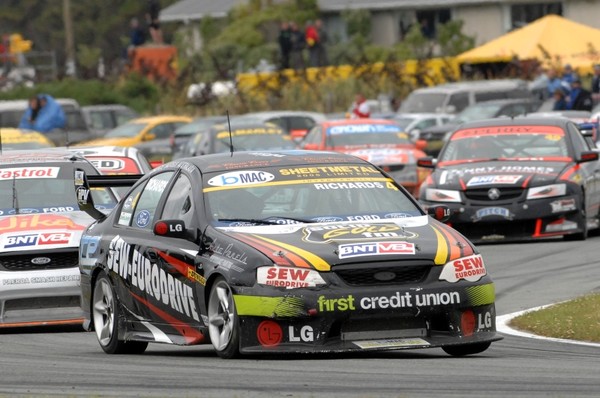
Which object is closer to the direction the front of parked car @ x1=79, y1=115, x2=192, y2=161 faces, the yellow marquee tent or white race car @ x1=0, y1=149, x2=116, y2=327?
the white race car

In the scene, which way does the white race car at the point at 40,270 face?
toward the camera

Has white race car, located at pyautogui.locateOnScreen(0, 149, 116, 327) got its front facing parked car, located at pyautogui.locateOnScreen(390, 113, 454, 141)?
no

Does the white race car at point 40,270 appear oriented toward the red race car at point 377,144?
no

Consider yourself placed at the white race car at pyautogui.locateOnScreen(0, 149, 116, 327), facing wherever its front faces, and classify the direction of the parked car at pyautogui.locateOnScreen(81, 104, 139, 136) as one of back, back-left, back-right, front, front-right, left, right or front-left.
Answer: back

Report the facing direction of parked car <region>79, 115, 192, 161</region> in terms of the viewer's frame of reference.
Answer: facing the viewer and to the left of the viewer

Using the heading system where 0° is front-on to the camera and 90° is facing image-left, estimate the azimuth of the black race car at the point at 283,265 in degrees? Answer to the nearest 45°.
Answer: approximately 315°

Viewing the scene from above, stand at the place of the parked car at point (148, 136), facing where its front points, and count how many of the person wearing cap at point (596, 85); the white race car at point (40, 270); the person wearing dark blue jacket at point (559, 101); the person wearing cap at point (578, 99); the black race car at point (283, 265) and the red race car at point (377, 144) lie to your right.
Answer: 0

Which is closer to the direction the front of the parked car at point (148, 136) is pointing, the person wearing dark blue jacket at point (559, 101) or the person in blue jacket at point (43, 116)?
the person in blue jacket

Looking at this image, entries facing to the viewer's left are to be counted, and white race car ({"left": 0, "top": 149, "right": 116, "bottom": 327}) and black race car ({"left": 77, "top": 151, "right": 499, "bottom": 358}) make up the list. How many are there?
0

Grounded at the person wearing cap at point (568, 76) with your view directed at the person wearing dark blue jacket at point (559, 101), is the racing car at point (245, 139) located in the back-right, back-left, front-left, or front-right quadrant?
front-right

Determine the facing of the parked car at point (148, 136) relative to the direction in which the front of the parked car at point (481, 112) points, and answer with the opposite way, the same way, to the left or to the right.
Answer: the same way

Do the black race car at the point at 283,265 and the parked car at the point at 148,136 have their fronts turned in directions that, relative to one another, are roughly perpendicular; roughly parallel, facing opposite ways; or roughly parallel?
roughly perpendicular

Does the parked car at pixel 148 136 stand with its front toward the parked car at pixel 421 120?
no

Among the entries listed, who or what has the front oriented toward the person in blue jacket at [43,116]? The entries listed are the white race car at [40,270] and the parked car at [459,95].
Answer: the parked car

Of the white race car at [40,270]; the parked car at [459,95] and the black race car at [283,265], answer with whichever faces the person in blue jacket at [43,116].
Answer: the parked car
